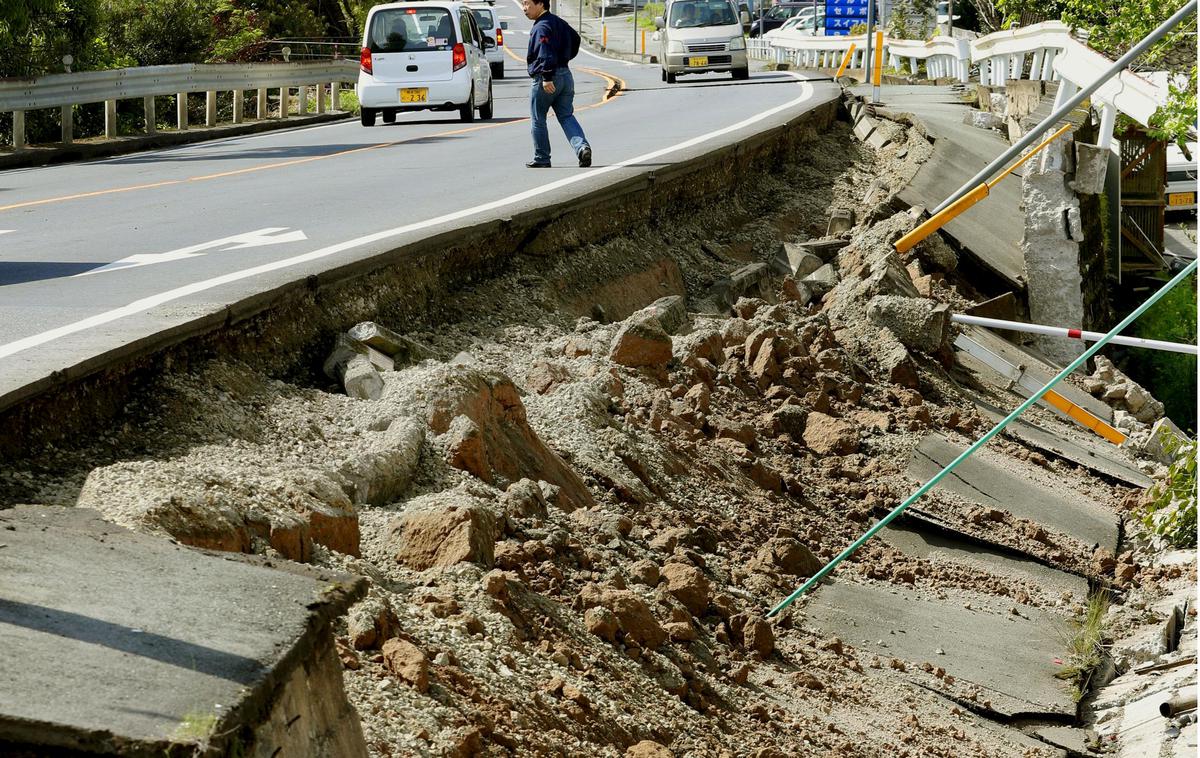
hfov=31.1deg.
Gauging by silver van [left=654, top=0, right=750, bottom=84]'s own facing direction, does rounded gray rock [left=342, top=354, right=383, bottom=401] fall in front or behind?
in front

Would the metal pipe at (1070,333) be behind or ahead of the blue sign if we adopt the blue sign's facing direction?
ahead

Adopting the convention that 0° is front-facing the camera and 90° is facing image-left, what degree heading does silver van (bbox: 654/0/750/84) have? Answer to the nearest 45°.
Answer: approximately 0°

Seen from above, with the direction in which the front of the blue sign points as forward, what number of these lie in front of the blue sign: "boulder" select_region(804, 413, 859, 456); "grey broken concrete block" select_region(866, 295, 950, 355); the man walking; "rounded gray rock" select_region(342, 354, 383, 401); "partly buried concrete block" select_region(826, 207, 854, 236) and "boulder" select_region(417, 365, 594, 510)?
6

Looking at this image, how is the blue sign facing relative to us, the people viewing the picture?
facing the viewer

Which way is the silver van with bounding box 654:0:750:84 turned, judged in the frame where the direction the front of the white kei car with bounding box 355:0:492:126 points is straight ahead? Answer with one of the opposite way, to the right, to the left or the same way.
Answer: the opposite way

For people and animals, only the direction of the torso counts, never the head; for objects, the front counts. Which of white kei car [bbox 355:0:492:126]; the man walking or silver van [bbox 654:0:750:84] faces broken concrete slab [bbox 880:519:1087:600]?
the silver van

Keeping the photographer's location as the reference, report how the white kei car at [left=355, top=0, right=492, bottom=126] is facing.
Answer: facing away from the viewer

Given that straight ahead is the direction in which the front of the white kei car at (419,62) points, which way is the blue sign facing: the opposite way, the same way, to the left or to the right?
the opposite way

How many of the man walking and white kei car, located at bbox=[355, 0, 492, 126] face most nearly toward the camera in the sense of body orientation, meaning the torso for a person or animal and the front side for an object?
0

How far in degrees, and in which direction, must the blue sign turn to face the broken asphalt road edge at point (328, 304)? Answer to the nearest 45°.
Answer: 0° — it already faces it

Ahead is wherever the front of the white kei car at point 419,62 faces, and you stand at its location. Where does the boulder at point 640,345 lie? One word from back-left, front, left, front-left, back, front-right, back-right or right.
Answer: back

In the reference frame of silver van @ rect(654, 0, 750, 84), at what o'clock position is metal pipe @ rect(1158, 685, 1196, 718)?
The metal pipe is roughly at 12 o'clock from the silver van.

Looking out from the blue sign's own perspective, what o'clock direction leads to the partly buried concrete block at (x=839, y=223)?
The partly buried concrete block is roughly at 12 o'clock from the blue sign.
